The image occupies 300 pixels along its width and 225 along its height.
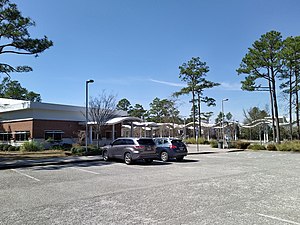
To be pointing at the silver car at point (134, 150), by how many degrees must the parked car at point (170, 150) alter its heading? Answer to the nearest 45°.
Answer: approximately 90° to its left

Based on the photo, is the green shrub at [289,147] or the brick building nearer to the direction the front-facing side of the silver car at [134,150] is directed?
the brick building

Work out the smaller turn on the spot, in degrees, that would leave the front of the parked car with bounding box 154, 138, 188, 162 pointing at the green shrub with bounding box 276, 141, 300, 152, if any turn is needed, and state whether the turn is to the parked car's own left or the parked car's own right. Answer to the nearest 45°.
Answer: approximately 90° to the parked car's own right

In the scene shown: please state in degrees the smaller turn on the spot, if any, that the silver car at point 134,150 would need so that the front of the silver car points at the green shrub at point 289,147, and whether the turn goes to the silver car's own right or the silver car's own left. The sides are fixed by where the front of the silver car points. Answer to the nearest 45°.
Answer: approximately 90° to the silver car's own right

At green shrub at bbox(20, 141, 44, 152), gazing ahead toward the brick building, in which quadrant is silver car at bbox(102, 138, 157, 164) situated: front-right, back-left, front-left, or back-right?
back-right

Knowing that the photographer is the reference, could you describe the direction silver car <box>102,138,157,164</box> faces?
facing away from the viewer and to the left of the viewer

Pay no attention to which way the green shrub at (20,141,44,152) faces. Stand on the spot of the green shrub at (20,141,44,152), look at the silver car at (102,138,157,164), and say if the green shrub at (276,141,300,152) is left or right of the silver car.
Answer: left

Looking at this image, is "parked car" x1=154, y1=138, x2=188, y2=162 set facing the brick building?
yes

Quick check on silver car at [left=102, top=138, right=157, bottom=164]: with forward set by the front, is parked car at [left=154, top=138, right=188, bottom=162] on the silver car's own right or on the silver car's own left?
on the silver car's own right

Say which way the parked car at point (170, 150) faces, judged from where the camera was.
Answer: facing away from the viewer and to the left of the viewer

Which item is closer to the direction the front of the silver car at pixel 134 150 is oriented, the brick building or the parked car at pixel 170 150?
the brick building
